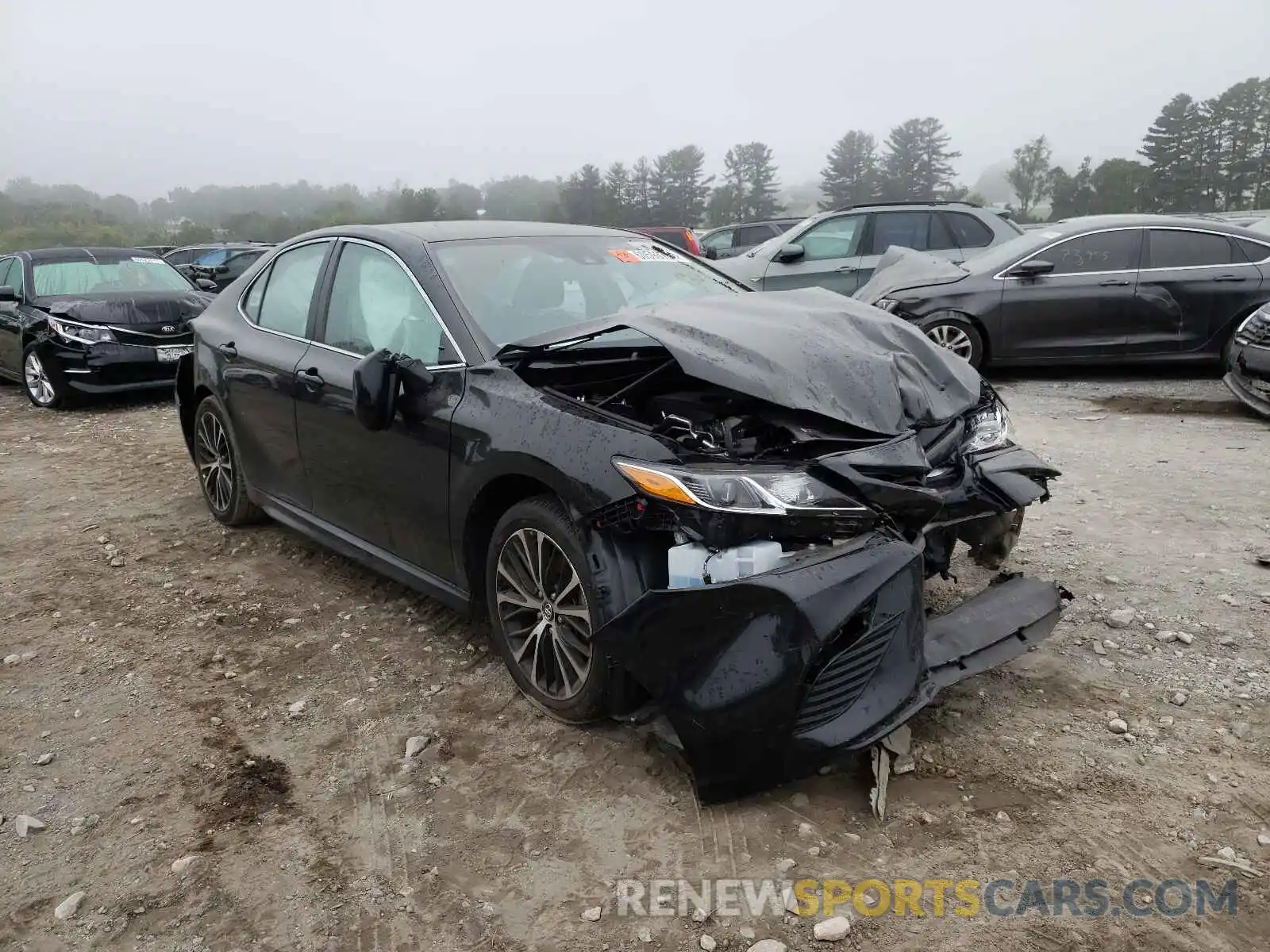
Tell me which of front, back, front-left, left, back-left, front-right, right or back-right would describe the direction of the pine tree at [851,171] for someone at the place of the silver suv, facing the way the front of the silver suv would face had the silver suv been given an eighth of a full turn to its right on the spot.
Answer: front-right

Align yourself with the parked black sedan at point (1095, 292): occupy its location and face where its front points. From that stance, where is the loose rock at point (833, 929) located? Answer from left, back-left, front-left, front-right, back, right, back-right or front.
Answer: left

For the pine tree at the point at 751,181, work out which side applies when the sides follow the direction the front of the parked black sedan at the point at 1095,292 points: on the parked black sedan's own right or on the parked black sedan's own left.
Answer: on the parked black sedan's own right

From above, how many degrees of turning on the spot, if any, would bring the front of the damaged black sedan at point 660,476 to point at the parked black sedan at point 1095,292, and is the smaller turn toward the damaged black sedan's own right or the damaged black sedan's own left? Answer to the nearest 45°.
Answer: approximately 90° to the damaged black sedan's own left

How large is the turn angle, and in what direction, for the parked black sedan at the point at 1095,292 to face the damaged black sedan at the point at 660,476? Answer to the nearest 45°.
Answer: approximately 90° to its left

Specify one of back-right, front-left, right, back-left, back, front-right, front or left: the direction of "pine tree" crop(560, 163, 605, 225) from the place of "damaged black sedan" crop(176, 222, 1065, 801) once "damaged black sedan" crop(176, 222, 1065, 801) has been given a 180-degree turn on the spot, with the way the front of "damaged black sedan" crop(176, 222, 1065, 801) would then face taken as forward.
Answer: front-right

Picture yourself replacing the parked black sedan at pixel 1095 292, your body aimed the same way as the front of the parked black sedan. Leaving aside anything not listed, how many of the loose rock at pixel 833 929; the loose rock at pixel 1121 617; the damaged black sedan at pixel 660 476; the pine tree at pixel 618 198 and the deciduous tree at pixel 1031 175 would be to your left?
3

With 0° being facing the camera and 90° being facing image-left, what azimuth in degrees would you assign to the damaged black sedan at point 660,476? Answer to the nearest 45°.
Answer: approximately 315°

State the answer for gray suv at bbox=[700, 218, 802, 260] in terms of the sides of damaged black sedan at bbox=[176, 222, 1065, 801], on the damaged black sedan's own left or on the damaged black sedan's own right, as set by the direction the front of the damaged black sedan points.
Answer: on the damaged black sedan's own left

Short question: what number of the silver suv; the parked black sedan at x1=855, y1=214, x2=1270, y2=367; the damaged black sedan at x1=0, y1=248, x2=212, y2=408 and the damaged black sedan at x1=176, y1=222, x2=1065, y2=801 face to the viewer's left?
2

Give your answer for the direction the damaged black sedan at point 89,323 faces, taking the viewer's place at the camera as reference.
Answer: facing the viewer and to the right of the viewer

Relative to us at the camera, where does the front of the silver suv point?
facing to the left of the viewer

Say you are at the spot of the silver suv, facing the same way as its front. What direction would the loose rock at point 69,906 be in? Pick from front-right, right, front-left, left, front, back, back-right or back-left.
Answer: left

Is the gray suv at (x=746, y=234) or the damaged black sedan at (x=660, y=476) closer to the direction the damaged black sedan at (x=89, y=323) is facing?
the damaged black sedan

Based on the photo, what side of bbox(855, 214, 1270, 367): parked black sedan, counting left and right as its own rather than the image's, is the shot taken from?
left

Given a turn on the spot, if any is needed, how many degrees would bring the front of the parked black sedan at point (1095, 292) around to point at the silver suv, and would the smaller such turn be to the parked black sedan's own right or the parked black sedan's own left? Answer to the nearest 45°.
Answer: approximately 45° to the parked black sedan's own right
